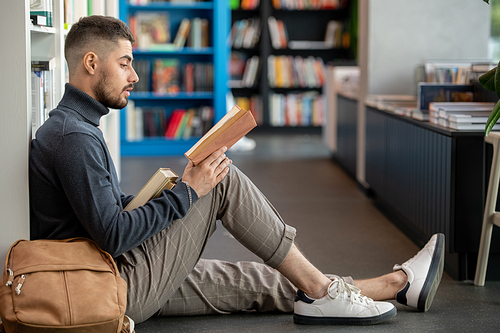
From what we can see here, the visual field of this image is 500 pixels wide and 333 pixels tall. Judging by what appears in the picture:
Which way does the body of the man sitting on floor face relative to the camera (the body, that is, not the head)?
to the viewer's right

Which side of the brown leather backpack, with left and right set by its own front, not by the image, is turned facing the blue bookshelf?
back

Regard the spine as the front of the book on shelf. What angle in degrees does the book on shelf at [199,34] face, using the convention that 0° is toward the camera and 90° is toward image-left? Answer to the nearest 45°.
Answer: approximately 0°

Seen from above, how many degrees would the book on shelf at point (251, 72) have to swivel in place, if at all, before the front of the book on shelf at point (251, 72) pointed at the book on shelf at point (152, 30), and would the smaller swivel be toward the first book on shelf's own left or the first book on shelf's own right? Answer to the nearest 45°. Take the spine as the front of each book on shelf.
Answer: approximately 45° to the first book on shelf's own right

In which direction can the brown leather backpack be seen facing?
toward the camera

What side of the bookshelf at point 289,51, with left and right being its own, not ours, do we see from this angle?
front

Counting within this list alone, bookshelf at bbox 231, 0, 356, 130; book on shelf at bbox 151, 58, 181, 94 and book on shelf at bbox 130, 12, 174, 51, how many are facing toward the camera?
3

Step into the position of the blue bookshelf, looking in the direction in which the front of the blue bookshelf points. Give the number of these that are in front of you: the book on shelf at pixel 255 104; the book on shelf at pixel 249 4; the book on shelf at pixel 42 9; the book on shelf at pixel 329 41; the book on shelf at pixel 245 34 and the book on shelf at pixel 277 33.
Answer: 1

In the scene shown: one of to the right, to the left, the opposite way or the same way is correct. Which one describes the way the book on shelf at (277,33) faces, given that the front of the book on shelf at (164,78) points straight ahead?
the same way

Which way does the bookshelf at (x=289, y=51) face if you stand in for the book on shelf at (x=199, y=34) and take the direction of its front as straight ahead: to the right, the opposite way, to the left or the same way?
the same way

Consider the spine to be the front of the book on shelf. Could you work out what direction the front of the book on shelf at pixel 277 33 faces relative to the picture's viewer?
facing the viewer

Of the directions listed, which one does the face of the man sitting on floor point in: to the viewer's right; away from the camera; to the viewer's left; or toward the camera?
to the viewer's right
